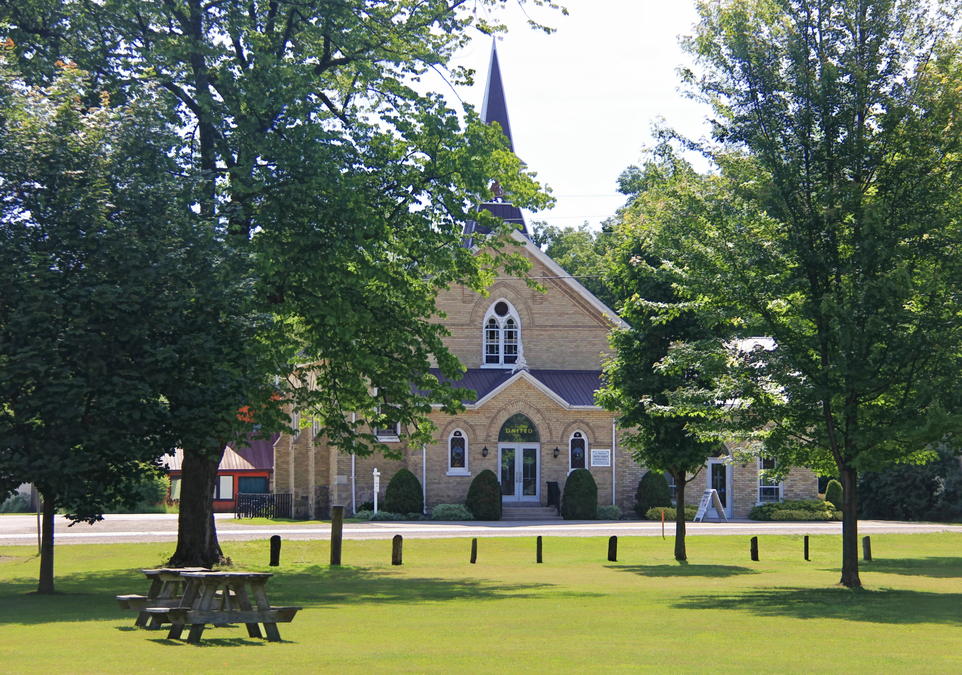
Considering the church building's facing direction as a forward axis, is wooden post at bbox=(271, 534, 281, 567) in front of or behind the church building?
in front

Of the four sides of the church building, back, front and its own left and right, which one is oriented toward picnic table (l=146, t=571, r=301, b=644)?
front

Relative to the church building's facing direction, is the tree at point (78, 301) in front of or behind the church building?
in front

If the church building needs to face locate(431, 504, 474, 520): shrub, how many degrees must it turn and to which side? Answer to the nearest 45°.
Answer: approximately 45° to its right

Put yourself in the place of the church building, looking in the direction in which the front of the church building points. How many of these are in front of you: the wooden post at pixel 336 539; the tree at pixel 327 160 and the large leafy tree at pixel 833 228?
3

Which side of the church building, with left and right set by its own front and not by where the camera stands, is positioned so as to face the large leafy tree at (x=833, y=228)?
front

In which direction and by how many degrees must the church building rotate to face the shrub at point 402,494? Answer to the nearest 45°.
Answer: approximately 45° to its right

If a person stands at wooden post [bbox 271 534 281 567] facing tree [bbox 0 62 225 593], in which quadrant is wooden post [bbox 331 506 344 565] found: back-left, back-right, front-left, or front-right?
back-left

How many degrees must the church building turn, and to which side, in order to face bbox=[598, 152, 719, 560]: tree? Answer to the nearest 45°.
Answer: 0° — it already faces it

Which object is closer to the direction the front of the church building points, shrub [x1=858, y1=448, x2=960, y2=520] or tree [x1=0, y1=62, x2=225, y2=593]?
the tree

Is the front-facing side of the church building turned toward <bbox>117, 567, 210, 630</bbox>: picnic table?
yes

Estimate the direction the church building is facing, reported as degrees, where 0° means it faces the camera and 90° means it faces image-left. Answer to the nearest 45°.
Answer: approximately 0°

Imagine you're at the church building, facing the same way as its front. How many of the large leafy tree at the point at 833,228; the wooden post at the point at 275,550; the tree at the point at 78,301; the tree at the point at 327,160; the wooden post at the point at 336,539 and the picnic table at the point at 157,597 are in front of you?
6

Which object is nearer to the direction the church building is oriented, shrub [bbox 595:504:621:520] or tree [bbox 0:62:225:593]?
the tree
